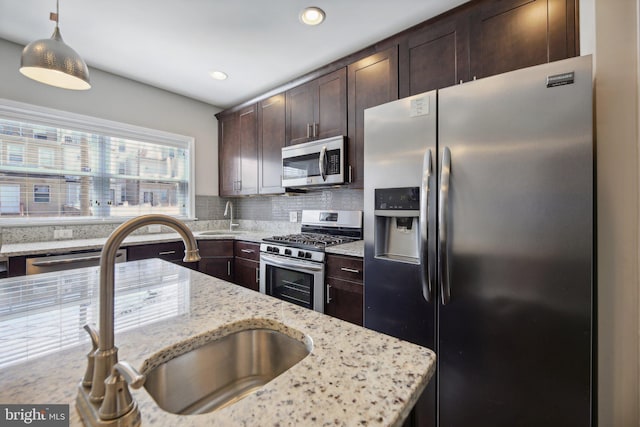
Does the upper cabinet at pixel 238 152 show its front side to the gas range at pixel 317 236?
no

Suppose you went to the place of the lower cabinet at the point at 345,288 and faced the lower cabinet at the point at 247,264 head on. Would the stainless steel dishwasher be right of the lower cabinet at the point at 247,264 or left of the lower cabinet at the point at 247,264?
left

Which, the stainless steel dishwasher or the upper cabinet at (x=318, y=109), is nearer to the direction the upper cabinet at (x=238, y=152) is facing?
the stainless steel dishwasher

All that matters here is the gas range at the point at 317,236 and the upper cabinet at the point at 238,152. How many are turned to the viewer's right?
0

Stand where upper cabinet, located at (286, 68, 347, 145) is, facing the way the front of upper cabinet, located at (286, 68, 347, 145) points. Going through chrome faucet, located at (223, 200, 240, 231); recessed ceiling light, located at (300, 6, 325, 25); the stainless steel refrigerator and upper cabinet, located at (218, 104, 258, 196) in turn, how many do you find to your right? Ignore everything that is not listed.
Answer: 2

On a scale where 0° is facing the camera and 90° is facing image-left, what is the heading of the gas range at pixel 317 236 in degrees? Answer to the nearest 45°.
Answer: approximately 45°

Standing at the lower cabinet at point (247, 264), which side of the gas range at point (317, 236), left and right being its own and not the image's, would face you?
right

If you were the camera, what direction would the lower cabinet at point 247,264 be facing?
facing the viewer and to the left of the viewer

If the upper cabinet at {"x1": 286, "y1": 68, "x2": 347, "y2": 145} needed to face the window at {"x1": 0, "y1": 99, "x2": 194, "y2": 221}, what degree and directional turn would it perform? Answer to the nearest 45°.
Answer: approximately 45° to its right

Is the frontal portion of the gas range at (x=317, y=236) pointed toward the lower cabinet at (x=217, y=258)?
no

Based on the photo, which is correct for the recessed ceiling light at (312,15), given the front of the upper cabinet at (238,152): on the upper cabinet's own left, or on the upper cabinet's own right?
on the upper cabinet's own left

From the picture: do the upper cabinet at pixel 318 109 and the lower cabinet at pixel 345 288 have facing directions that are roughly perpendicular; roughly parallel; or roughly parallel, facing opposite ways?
roughly parallel

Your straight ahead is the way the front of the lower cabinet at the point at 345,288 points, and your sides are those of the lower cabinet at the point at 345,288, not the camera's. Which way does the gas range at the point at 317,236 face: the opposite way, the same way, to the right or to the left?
the same way

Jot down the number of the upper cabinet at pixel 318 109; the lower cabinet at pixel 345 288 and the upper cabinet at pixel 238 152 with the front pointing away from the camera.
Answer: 0

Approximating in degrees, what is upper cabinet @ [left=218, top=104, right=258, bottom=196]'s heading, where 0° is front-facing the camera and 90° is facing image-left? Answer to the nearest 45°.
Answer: approximately 45°

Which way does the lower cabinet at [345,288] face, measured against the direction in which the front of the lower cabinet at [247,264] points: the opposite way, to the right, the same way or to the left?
the same way

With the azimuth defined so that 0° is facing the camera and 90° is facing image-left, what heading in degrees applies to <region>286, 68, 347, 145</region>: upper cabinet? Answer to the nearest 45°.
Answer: approximately 45°

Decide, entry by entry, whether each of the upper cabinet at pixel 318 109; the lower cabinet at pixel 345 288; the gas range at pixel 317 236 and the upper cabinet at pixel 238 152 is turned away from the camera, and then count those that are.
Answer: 0

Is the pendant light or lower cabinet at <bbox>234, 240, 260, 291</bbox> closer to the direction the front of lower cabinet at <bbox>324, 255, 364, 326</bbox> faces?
the pendant light
